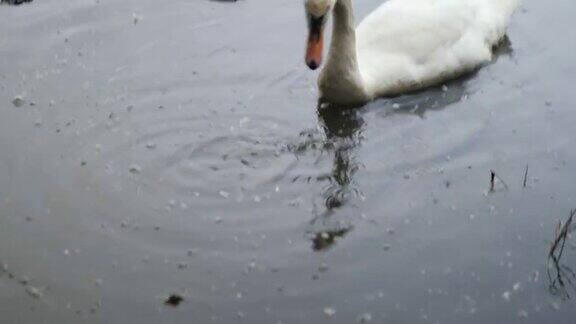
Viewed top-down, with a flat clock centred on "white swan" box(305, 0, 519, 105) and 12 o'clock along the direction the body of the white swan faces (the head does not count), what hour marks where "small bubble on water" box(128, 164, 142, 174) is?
The small bubble on water is roughly at 12 o'clock from the white swan.

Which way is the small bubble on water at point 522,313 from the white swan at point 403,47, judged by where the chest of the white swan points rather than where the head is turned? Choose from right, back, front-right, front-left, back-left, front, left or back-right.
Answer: front-left

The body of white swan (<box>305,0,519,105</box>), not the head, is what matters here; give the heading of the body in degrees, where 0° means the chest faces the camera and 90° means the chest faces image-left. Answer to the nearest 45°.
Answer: approximately 45°

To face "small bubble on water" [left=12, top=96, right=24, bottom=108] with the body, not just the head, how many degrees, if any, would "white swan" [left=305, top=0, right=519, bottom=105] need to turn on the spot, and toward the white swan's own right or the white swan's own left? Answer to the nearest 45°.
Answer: approximately 45° to the white swan's own right

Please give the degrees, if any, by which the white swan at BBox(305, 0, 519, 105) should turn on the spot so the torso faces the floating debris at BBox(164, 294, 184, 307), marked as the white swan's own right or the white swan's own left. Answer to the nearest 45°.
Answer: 0° — it already faces it

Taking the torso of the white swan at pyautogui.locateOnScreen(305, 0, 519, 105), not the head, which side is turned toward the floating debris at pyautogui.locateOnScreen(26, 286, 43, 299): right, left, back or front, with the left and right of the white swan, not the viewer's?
front

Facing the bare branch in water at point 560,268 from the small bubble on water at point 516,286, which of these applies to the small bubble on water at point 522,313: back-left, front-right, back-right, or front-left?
back-right

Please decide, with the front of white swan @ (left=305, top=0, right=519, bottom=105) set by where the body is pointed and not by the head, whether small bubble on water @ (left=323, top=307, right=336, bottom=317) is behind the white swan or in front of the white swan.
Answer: in front

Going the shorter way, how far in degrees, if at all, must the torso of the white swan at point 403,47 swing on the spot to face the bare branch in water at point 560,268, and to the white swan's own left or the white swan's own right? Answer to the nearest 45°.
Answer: approximately 45° to the white swan's own left

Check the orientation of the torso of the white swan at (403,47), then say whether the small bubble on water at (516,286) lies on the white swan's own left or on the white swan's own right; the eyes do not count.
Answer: on the white swan's own left
